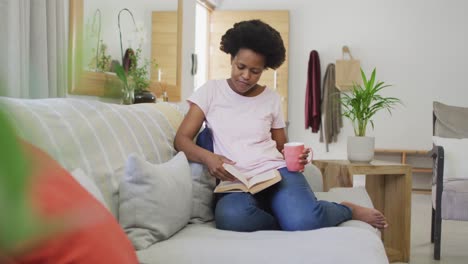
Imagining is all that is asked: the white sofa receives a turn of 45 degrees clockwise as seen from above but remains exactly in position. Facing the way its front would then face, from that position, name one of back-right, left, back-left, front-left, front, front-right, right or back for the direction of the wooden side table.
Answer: back-left

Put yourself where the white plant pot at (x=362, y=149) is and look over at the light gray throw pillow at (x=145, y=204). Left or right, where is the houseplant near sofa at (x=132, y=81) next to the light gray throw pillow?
right

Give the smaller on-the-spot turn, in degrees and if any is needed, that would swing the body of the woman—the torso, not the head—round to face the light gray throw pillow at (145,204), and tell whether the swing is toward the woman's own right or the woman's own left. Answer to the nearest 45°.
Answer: approximately 45° to the woman's own right

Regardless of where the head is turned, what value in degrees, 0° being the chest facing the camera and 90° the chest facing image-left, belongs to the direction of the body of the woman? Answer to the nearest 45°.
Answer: approximately 0°

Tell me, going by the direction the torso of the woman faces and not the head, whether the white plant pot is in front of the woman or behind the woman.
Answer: behind

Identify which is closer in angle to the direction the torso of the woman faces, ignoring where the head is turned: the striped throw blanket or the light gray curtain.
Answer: the striped throw blanket

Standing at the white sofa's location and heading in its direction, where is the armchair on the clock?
The armchair is roughly at 9 o'clock from the white sofa.

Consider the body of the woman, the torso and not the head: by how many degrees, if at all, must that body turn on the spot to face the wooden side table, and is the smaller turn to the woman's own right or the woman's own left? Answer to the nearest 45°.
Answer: approximately 135° to the woman's own left

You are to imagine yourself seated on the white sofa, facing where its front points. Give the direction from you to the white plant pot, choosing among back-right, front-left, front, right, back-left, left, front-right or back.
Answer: left

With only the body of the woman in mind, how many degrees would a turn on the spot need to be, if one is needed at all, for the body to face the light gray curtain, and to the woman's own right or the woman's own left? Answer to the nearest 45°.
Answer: approximately 90° to the woman's own right

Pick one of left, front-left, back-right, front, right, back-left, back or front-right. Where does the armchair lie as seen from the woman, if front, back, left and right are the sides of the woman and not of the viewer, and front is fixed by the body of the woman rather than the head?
back-left

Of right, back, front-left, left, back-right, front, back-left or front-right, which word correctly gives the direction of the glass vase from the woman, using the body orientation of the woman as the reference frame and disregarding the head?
back-right

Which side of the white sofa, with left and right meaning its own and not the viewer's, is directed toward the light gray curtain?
back

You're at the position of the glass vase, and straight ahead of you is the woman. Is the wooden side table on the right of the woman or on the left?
left

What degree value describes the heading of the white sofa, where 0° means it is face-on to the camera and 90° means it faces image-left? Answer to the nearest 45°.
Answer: approximately 315°

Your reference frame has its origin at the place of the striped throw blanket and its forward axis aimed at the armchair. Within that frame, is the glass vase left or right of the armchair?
left
